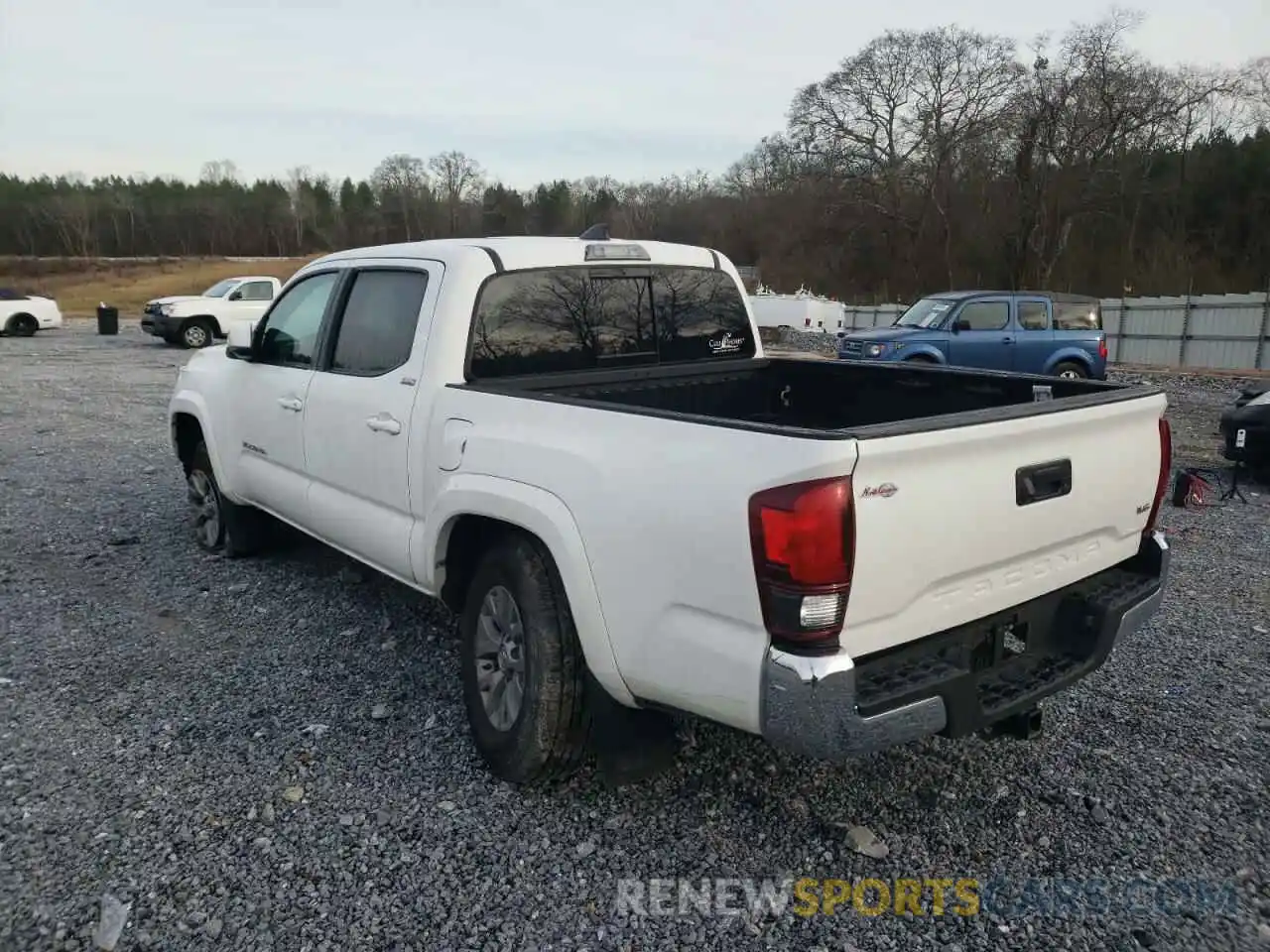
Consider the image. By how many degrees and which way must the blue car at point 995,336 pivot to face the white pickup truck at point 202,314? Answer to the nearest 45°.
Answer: approximately 45° to its right

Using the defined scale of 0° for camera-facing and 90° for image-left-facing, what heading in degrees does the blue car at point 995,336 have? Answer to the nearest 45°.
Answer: approximately 45°

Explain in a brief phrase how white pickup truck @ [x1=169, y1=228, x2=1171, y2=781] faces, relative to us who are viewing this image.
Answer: facing away from the viewer and to the left of the viewer

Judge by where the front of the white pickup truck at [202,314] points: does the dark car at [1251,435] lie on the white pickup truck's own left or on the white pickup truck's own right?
on the white pickup truck's own left

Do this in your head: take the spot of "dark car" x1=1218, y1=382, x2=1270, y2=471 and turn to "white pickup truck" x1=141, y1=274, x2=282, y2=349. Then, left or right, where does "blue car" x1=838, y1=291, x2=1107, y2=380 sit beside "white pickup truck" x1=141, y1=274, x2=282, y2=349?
right

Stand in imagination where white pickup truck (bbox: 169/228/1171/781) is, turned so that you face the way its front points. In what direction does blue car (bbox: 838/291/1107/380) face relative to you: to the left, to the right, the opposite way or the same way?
to the left

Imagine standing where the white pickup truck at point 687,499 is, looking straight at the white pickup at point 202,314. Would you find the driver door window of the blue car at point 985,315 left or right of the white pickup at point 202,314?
right

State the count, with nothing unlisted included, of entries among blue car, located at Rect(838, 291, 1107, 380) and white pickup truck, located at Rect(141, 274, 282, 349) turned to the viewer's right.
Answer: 0

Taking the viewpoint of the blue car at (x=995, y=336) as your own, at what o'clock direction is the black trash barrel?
The black trash barrel is roughly at 2 o'clock from the blue car.

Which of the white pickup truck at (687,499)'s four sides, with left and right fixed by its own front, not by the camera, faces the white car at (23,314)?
front

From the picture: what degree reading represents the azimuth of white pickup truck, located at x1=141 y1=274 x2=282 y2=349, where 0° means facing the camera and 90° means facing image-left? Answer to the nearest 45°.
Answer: approximately 45°

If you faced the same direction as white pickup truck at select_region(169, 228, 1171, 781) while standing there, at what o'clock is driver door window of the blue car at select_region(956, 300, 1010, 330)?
The driver door window of the blue car is roughly at 2 o'clock from the white pickup truck.
